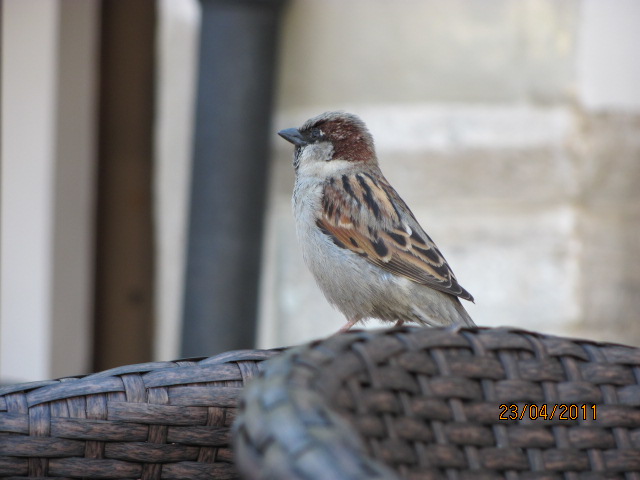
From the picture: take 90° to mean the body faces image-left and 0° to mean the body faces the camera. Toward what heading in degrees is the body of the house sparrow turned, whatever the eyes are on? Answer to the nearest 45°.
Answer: approximately 90°

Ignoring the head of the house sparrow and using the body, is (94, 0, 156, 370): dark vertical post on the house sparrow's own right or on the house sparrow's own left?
on the house sparrow's own right

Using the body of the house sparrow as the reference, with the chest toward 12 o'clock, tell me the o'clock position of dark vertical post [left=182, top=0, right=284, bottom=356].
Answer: The dark vertical post is roughly at 2 o'clock from the house sparrow.

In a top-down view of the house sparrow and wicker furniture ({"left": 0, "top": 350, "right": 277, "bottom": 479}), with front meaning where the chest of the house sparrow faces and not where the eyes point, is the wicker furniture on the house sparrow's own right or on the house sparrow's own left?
on the house sparrow's own left
